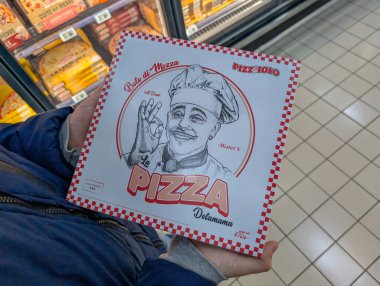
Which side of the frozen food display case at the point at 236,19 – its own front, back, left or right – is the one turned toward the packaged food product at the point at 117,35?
right

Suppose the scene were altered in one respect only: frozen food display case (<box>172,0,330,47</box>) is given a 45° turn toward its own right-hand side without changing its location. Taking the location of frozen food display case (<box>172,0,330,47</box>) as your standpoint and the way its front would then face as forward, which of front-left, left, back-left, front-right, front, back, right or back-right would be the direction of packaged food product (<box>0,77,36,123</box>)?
front-right

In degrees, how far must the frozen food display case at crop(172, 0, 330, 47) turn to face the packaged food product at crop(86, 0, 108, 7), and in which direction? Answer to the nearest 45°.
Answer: approximately 90° to its right

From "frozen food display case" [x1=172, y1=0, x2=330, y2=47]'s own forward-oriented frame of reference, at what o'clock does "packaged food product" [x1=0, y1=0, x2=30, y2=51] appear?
The packaged food product is roughly at 3 o'clock from the frozen food display case.

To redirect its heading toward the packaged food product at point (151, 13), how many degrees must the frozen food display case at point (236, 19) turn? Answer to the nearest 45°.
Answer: approximately 90° to its right

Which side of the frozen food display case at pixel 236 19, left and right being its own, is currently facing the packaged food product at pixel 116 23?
right

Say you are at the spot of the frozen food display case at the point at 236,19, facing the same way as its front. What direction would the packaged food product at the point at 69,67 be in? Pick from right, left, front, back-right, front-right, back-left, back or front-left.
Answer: right

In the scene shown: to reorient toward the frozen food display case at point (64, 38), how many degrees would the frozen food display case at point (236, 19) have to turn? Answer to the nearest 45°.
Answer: approximately 90° to its right

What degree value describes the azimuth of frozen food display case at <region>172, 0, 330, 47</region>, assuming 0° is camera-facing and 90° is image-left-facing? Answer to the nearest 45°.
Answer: approximately 315°
